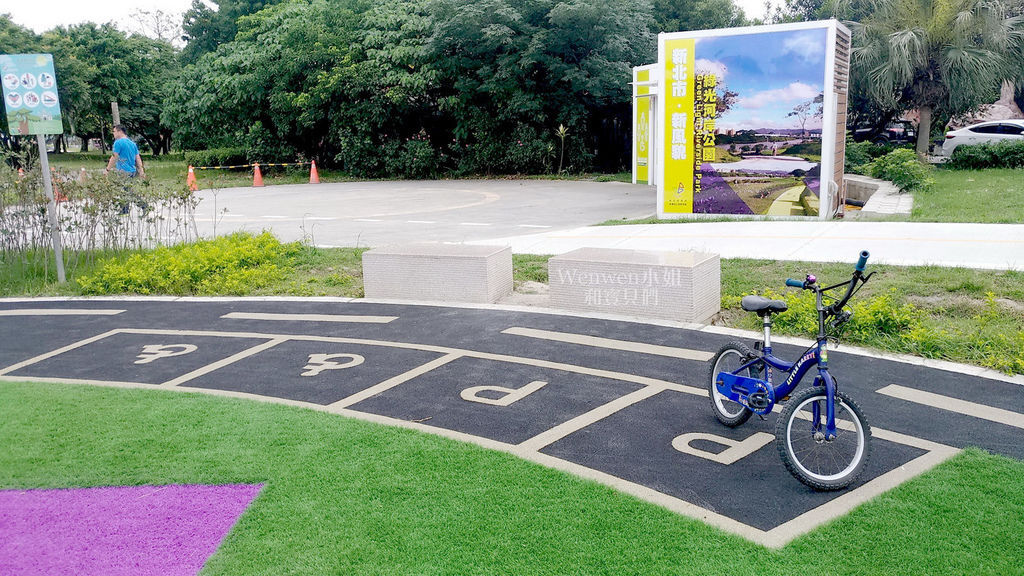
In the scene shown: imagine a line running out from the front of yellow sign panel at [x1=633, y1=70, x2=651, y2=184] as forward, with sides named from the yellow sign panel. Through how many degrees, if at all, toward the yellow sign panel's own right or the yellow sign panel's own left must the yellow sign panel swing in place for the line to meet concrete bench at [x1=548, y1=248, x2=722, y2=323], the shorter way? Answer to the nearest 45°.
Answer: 0° — it already faces it

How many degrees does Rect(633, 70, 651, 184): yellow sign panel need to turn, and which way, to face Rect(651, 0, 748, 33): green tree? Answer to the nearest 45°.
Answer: approximately 180°

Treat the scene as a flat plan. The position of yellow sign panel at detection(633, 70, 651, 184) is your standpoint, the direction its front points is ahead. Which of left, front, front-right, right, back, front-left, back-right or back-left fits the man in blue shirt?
front-right

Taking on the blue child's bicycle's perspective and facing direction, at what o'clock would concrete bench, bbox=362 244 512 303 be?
The concrete bench is roughly at 6 o'clock from the blue child's bicycle.

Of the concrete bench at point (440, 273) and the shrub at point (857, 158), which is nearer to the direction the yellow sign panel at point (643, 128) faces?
the concrete bench

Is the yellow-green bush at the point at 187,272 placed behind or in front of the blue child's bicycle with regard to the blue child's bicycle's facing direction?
behind

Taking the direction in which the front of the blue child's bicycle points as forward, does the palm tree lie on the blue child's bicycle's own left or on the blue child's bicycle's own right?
on the blue child's bicycle's own left

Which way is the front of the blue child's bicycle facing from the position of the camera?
facing the viewer and to the right of the viewer

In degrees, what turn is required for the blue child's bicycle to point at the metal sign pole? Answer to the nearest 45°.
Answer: approximately 135° to its right

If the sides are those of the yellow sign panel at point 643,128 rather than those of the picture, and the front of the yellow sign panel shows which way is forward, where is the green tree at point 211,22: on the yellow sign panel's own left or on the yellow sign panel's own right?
on the yellow sign panel's own right

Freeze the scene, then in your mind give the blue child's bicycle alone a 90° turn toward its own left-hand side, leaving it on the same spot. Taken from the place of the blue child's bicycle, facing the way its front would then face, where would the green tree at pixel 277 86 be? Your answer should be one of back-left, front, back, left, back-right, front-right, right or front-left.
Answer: left

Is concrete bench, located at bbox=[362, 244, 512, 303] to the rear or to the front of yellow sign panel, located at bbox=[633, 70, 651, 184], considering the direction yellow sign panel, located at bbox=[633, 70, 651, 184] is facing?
to the front

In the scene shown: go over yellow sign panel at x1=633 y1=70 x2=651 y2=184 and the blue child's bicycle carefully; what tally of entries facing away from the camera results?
0

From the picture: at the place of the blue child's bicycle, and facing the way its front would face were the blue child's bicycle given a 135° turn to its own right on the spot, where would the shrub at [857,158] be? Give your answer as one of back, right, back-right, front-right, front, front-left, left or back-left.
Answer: right

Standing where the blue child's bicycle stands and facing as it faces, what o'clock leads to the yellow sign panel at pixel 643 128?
The yellow sign panel is roughly at 7 o'clock from the blue child's bicycle.

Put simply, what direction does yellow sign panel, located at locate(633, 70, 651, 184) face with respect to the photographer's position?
facing the viewer

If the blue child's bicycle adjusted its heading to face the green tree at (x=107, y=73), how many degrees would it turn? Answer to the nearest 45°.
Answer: approximately 180°

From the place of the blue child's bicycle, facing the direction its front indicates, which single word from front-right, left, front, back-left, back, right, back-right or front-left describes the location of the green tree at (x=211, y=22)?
back
